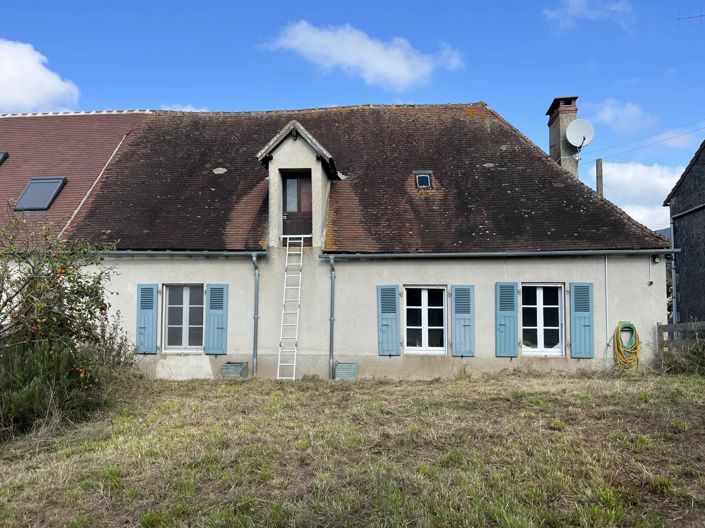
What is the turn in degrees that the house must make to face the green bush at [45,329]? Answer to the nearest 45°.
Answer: approximately 45° to its right

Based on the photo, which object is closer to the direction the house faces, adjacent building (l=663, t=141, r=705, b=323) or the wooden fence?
the wooden fence

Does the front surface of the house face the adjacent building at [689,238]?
no

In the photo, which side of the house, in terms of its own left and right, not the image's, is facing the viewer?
front

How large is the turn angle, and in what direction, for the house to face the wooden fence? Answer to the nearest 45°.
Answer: approximately 90° to its left

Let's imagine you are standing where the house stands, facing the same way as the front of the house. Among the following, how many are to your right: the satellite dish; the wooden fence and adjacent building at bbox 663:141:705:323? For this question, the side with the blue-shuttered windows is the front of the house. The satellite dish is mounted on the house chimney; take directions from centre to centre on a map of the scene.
0

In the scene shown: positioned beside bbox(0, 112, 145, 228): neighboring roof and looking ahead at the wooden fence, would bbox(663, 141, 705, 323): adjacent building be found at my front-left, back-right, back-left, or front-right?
front-left

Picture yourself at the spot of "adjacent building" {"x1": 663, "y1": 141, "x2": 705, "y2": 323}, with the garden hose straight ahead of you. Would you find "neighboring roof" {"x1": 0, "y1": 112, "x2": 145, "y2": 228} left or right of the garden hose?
right

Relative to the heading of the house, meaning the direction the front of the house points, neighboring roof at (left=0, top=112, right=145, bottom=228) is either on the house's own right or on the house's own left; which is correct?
on the house's own right
